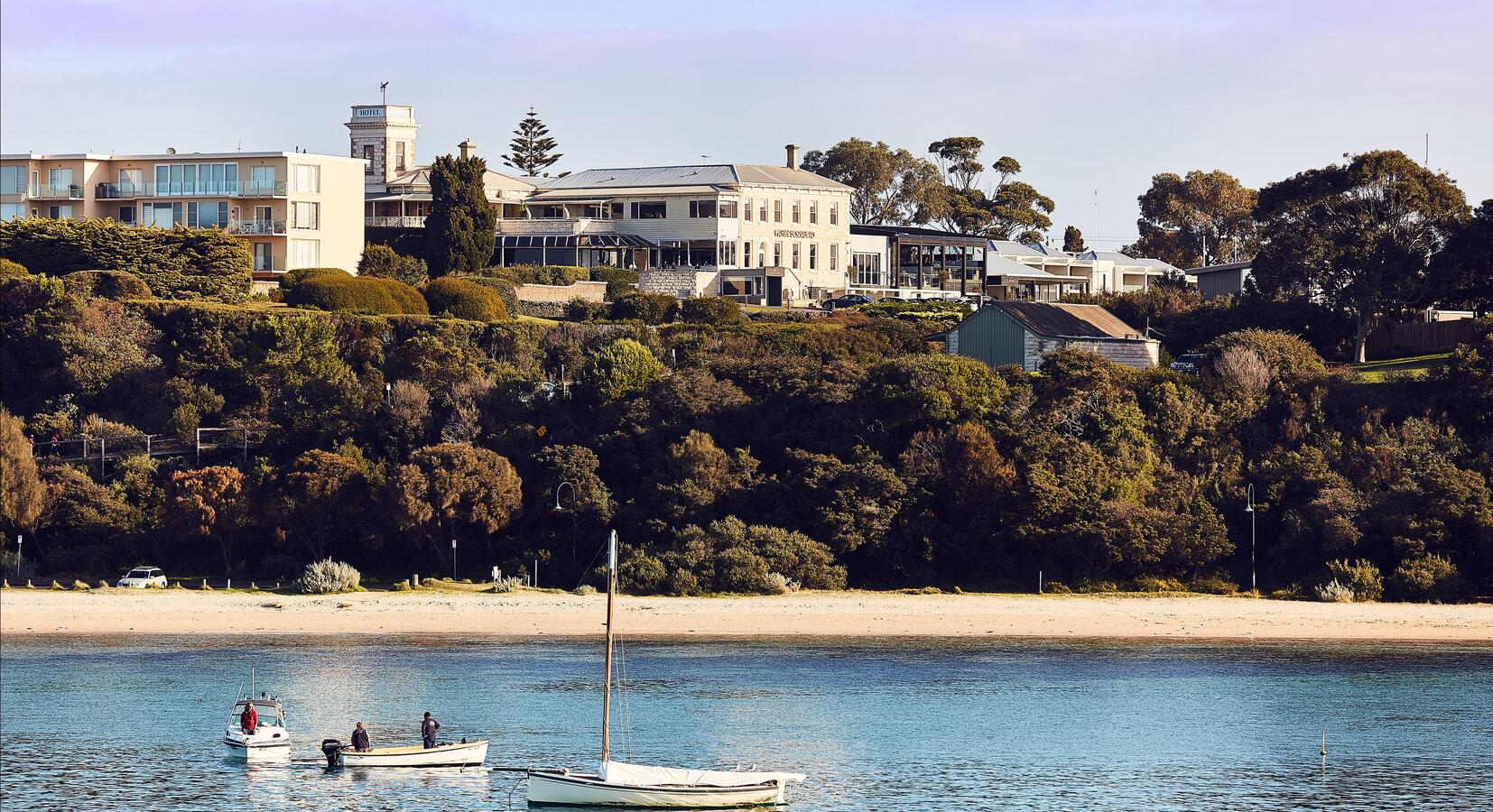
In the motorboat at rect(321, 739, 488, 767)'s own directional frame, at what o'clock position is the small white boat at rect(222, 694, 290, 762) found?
The small white boat is roughly at 7 o'clock from the motorboat.

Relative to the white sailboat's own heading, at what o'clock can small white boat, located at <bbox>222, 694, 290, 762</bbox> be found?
The small white boat is roughly at 1 o'clock from the white sailboat.

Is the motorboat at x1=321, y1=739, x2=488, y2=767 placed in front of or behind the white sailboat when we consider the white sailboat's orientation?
in front

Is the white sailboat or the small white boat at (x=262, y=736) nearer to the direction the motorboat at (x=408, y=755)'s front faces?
the white sailboat

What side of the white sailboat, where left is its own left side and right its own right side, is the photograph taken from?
left

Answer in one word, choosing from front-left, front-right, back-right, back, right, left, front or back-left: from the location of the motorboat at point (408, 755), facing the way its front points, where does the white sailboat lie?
front-right

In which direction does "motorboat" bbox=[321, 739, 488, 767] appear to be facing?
to the viewer's right
